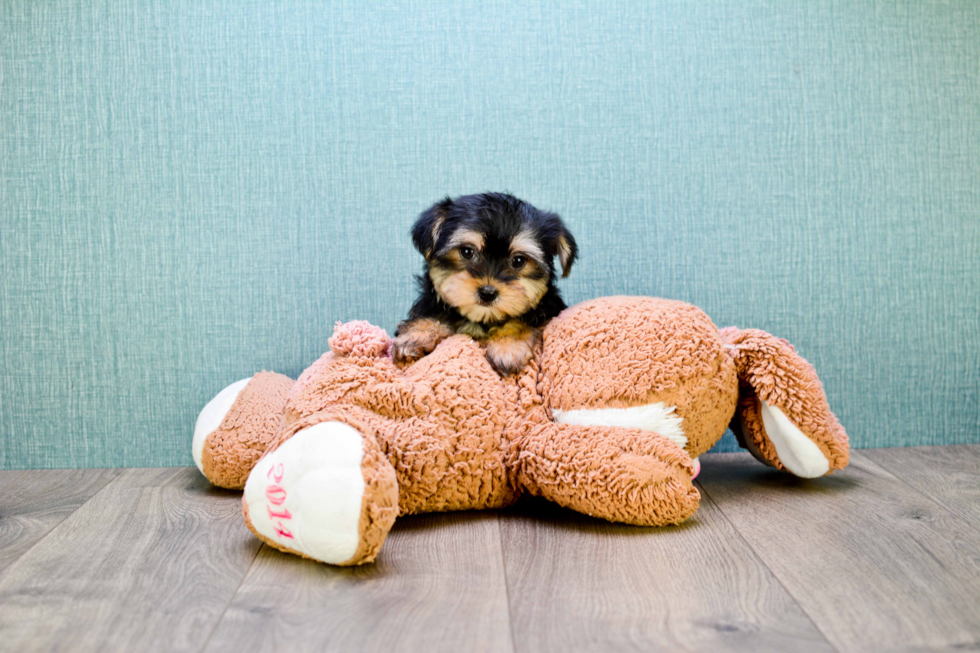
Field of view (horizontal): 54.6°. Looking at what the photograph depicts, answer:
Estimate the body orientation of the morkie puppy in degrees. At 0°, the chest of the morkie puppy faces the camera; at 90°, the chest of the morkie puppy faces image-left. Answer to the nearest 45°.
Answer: approximately 0°
